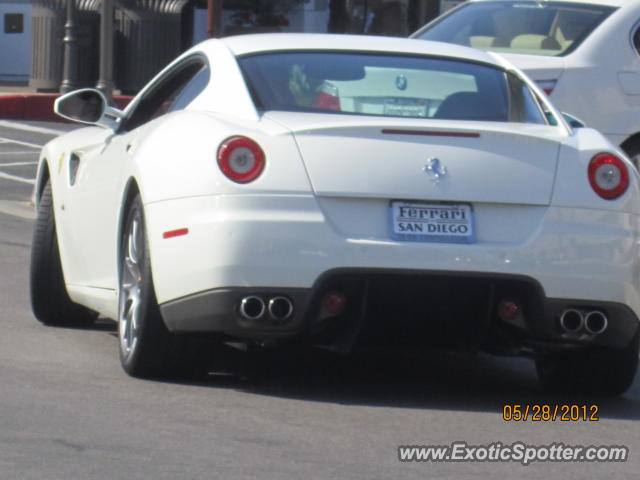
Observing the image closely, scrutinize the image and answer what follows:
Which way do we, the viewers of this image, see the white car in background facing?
facing away from the viewer and to the right of the viewer

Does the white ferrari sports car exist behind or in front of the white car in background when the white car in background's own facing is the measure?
behind

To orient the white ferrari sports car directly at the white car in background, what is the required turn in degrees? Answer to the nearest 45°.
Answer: approximately 45° to its right

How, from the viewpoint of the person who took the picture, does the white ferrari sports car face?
facing away from the viewer and to the left of the viewer
